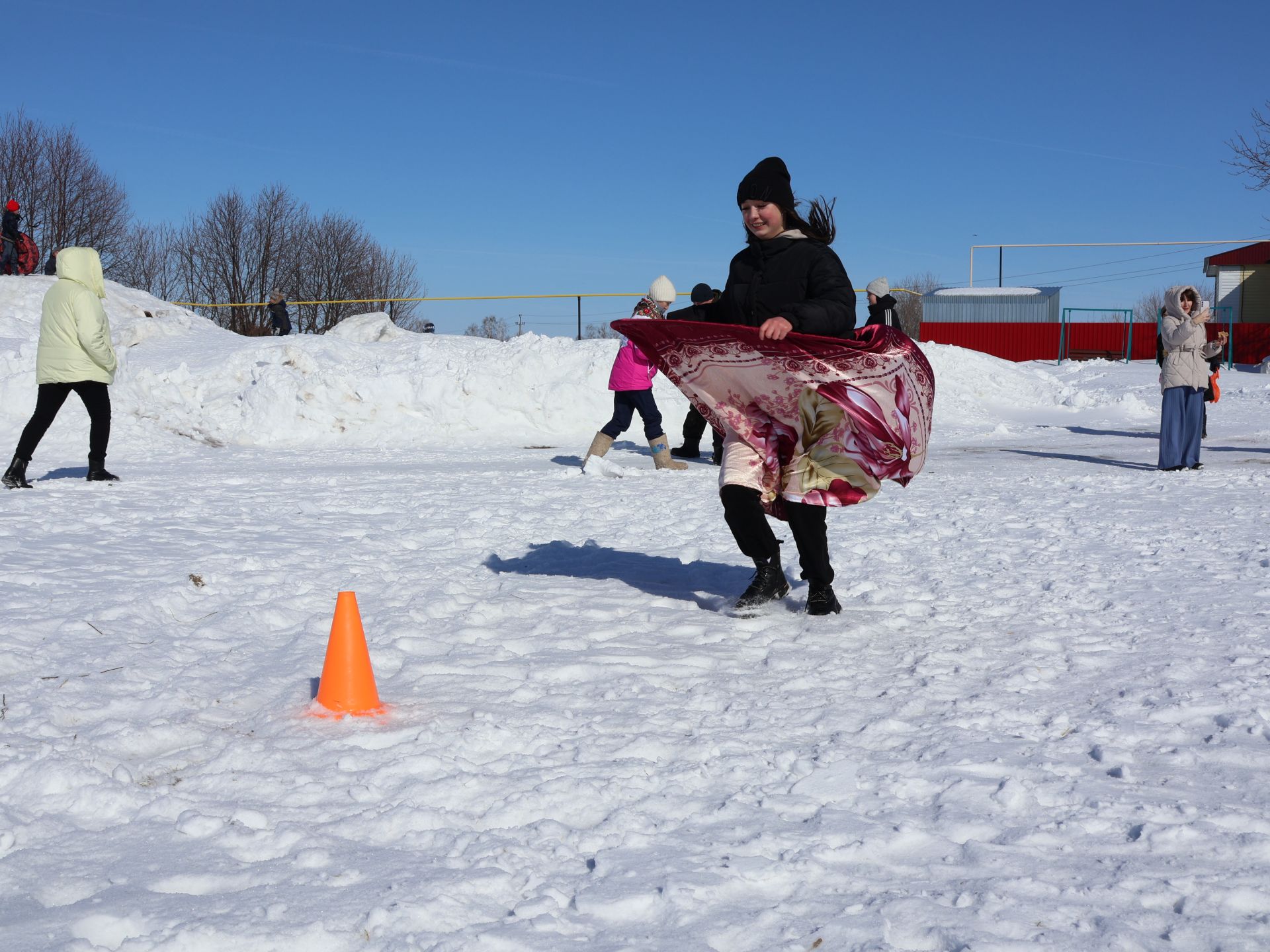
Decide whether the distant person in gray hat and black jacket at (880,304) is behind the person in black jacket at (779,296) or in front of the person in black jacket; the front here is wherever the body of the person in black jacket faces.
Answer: behind

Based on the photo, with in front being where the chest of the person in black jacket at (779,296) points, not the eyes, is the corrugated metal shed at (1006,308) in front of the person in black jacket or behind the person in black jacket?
behind

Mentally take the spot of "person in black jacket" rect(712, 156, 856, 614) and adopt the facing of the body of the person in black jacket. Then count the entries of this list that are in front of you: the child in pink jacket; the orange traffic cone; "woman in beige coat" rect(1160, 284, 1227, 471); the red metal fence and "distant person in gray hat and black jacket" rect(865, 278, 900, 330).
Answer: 1

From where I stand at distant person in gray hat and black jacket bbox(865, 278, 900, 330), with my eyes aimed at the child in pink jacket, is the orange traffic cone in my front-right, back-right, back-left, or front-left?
front-left

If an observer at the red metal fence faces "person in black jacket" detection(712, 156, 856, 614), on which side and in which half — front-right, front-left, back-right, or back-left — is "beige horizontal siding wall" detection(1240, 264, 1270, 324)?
back-left

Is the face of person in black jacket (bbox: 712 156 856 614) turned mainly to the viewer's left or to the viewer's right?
to the viewer's left
